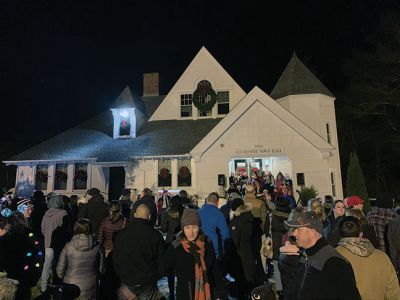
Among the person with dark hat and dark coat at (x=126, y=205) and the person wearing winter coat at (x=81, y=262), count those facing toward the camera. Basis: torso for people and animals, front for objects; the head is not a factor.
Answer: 0

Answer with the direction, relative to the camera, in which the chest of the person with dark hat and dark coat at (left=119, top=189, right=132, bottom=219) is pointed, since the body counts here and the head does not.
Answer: away from the camera

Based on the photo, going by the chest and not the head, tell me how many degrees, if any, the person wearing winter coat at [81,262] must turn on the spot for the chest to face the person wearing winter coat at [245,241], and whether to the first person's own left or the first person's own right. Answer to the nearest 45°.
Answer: approximately 90° to the first person's own right

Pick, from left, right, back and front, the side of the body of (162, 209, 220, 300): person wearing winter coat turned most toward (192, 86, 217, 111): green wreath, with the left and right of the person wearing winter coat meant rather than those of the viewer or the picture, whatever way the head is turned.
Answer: back

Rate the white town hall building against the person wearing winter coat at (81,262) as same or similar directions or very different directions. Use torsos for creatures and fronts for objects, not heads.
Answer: very different directions

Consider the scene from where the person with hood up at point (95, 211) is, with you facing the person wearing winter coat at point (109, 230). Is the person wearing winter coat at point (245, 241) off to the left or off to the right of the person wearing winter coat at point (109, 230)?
left

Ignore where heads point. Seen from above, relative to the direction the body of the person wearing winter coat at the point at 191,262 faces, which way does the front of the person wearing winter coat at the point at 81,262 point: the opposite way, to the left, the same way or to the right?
the opposite way

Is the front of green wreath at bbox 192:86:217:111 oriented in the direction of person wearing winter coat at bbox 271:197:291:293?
yes

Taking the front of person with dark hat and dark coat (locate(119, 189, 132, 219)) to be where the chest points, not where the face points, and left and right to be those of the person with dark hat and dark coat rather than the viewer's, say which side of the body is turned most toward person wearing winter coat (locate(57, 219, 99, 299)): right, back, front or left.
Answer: back

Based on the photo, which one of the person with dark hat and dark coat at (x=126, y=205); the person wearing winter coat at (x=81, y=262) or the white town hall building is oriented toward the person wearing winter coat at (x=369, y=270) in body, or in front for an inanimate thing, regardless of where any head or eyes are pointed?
the white town hall building

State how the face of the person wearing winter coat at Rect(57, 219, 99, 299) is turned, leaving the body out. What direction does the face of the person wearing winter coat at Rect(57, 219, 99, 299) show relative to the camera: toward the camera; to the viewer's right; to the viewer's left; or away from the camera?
away from the camera

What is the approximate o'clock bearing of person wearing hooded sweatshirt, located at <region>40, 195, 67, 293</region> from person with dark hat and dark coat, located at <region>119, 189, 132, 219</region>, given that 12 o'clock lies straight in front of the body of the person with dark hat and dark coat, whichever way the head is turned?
The person wearing hooded sweatshirt is roughly at 7 o'clock from the person with dark hat and dark coat.

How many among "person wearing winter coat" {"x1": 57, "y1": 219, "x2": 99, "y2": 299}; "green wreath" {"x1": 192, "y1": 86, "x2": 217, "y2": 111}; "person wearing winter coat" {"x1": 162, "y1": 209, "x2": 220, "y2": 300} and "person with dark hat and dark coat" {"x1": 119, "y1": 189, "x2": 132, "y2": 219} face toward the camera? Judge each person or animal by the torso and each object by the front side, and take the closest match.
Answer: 2

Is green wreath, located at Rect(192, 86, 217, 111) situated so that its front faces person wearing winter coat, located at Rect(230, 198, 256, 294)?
yes

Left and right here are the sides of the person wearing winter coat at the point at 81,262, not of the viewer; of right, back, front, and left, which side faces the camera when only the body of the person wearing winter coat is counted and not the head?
back
